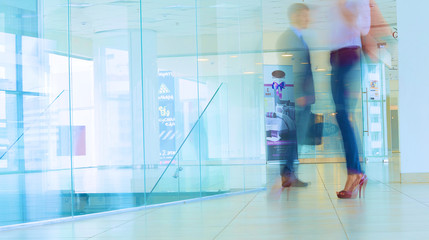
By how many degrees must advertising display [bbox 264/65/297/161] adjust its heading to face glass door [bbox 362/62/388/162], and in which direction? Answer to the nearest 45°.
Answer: approximately 45° to its left

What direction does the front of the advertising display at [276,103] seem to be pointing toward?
toward the camera

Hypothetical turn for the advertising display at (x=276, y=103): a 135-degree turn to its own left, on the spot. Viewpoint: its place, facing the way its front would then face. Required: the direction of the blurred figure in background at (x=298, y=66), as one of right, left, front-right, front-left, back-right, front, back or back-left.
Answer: back-right
